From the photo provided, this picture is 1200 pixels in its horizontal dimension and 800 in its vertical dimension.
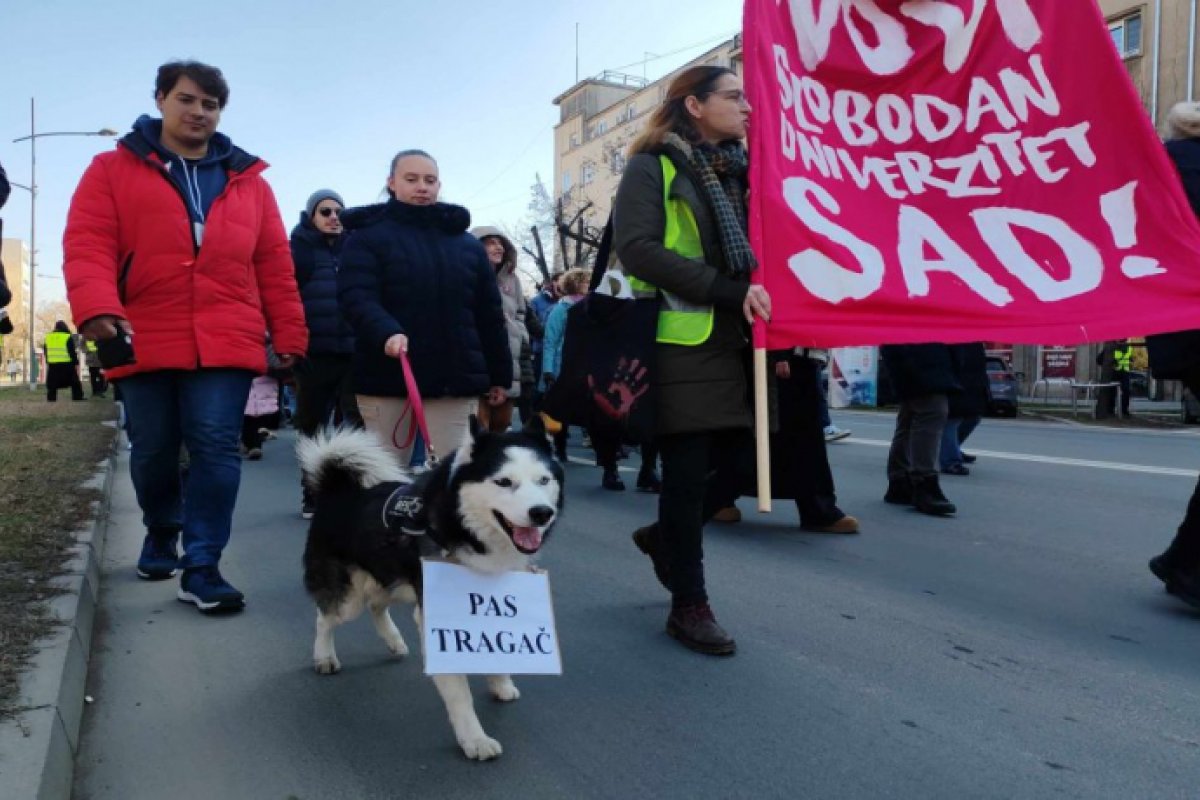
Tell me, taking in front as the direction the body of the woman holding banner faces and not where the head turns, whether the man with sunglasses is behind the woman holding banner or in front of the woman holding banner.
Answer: behind

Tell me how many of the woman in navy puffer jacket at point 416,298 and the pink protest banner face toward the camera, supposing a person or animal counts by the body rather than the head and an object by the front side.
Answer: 2

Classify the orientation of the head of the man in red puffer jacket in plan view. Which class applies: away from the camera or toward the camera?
toward the camera

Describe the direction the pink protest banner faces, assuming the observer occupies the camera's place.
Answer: facing the viewer

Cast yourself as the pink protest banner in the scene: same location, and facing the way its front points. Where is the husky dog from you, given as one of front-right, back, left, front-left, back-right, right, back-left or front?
front-right

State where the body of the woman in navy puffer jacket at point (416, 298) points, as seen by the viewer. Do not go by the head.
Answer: toward the camera

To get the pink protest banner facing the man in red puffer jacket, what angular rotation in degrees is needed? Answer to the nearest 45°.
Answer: approximately 90° to its right

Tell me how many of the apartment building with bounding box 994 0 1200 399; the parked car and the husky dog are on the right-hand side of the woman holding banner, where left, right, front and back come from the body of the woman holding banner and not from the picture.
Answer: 1

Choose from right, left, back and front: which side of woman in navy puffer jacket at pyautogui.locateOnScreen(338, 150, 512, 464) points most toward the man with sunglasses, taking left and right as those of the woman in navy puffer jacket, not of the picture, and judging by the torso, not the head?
back

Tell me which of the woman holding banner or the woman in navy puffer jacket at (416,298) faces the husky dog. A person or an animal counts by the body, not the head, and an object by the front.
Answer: the woman in navy puffer jacket

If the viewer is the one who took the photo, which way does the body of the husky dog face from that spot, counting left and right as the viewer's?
facing the viewer and to the right of the viewer

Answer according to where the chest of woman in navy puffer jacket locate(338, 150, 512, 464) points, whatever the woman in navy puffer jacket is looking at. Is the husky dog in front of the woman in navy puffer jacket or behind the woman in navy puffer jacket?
in front

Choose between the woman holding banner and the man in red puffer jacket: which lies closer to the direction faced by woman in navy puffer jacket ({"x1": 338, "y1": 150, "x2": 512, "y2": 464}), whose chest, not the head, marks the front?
the woman holding banner

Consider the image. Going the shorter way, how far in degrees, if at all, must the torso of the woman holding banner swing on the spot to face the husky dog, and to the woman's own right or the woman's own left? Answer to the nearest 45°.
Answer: approximately 90° to the woman's own right

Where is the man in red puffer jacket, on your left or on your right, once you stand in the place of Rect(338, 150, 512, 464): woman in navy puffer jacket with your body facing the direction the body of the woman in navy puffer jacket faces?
on your right

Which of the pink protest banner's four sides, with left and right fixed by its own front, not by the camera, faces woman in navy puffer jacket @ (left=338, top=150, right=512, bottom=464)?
right

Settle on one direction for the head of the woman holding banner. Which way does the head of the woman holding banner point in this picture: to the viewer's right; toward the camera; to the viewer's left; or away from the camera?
to the viewer's right

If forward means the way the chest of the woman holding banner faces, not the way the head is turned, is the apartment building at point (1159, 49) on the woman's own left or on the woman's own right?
on the woman's own left
